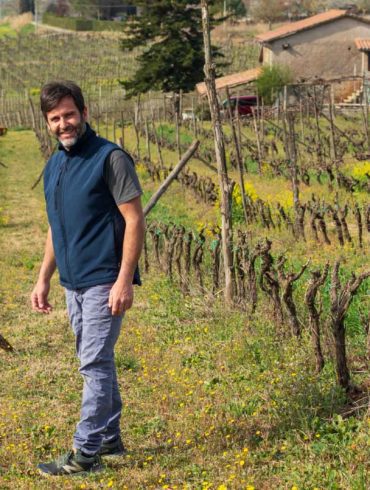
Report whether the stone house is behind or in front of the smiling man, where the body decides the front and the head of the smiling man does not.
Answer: behind

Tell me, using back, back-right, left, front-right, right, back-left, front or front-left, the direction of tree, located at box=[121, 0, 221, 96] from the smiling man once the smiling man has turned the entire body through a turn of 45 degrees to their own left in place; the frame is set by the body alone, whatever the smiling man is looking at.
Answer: back

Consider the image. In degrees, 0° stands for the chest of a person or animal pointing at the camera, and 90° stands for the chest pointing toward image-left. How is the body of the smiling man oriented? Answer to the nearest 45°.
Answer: approximately 45°

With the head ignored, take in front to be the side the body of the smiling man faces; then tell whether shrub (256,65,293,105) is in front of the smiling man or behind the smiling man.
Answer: behind
